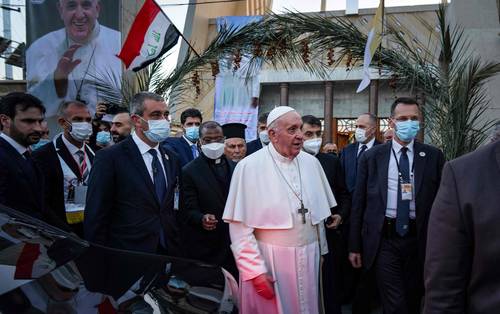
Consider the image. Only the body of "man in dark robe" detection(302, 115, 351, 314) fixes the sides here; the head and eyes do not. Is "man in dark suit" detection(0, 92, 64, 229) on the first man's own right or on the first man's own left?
on the first man's own right

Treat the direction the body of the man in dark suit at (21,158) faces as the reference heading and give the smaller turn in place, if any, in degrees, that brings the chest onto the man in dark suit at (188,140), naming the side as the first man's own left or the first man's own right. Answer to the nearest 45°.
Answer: approximately 90° to the first man's own left

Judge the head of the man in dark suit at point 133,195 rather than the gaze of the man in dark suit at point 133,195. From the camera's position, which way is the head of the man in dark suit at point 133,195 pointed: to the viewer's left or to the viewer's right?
to the viewer's right

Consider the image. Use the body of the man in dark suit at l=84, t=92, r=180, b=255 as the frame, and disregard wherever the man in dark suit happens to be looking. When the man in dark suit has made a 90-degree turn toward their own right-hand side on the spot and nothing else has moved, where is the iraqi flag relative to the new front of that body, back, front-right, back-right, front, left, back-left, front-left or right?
back-right

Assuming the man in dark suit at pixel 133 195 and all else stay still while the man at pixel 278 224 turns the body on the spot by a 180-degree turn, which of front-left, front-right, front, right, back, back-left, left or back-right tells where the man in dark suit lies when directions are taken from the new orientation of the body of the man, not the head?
front-left

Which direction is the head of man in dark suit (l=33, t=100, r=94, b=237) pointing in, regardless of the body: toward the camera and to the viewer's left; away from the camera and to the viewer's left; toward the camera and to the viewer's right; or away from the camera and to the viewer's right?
toward the camera and to the viewer's right

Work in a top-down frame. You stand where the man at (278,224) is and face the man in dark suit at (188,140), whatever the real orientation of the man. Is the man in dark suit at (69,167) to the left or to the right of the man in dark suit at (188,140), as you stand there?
left

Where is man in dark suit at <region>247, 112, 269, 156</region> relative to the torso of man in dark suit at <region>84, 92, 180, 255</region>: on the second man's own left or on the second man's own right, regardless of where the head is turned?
on the second man's own left

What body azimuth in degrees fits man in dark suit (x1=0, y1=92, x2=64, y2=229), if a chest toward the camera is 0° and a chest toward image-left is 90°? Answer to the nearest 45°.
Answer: approximately 315°

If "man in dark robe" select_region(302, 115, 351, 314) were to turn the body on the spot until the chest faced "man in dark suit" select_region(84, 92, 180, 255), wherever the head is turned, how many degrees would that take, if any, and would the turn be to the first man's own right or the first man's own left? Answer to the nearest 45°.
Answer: approximately 45° to the first man's own right

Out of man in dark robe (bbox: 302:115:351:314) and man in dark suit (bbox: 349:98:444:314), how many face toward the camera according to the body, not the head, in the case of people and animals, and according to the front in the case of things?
2

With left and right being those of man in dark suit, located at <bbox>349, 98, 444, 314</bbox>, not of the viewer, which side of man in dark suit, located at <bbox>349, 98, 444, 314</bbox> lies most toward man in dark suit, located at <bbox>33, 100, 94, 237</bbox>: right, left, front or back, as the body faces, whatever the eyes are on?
right
